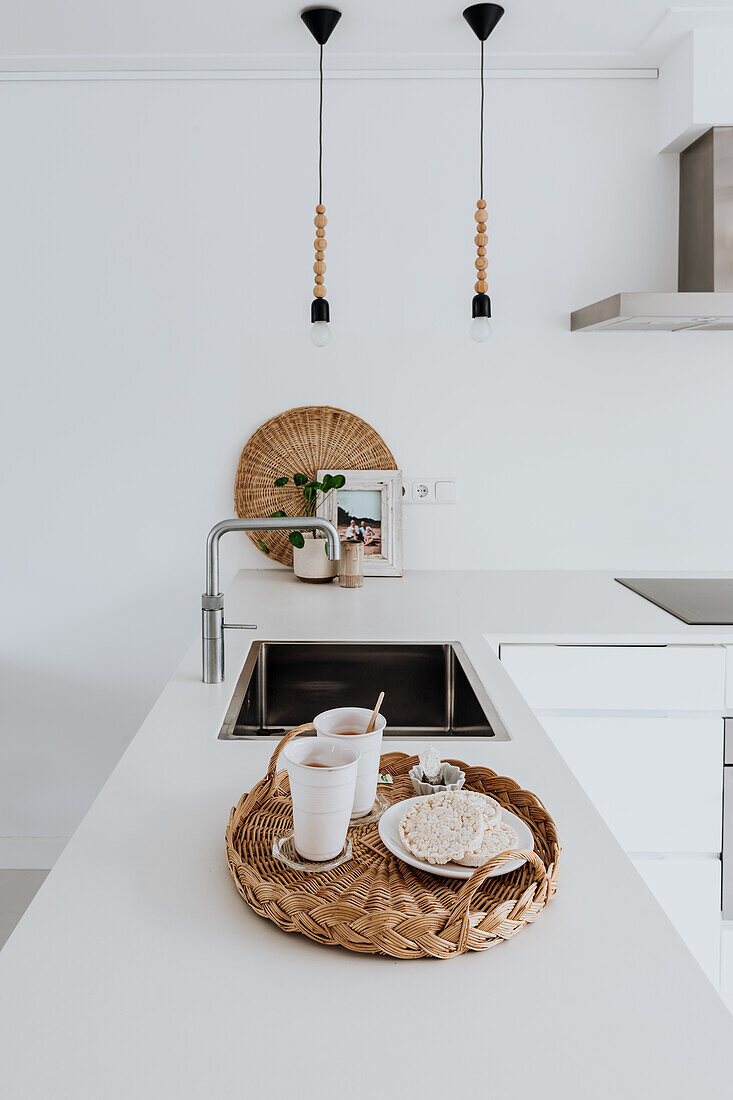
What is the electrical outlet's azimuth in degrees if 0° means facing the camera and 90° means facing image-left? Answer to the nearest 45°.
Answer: approximately 0°

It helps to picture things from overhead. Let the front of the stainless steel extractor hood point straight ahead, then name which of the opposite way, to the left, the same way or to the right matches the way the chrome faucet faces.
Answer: to the left

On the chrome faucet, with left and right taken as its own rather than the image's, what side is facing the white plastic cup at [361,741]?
right

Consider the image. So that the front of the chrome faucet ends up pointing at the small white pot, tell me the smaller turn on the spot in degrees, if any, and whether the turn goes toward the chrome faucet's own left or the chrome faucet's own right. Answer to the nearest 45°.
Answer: approximately 90° to the chrome faucet's own left

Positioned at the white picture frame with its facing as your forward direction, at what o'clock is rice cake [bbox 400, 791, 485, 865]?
The rice cake is roughly at 12 o'clock from the white picture frame.

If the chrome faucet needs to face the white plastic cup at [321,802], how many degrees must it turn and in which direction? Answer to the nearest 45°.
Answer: approximately 90° to its right

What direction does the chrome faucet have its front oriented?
to the viewer's right

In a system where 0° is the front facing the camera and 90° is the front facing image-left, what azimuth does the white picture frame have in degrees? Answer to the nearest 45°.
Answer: approximately 0°

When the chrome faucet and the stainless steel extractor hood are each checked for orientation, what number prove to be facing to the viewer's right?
1

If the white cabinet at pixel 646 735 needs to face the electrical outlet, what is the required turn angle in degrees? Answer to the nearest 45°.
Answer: approximately 135° to its right

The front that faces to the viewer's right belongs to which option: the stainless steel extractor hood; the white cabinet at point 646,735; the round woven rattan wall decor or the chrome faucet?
the chrome faucet

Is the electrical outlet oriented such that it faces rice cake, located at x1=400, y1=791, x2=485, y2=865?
yes
